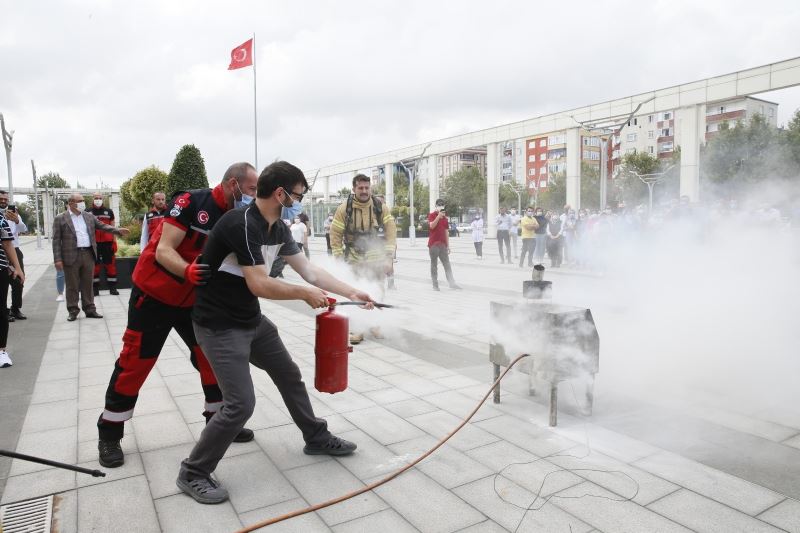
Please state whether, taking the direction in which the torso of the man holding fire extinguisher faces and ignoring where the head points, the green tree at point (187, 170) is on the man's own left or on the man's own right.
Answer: on the man's own left

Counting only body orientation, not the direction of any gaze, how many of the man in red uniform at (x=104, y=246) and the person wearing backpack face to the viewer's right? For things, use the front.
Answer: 0

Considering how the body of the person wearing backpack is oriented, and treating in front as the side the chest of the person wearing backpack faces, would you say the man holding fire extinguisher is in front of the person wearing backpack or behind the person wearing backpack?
in front

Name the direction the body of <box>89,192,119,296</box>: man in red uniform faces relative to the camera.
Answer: toward the camera

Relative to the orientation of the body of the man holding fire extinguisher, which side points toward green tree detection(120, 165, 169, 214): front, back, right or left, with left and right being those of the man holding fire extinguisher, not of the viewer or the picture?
left

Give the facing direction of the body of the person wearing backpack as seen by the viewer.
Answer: toward the camera

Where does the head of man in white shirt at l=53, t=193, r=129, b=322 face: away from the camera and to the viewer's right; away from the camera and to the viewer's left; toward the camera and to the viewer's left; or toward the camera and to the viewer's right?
toward the camera and to the viewer's right

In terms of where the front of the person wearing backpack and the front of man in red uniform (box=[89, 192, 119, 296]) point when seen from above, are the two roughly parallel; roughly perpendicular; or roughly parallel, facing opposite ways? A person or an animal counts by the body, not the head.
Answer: roughly parallel

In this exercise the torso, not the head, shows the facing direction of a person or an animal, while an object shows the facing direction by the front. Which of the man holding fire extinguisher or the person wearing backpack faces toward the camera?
the person wearing backpack

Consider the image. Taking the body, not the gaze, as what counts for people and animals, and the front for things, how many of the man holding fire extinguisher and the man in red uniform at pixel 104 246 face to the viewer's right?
1

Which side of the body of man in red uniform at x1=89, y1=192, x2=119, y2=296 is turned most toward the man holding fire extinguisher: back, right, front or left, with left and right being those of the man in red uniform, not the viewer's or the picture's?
front

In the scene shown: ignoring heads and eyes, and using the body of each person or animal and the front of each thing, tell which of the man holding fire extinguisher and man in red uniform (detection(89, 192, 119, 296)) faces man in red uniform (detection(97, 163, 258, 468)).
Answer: man in red uniform (detection(89, 192, 119, 296))

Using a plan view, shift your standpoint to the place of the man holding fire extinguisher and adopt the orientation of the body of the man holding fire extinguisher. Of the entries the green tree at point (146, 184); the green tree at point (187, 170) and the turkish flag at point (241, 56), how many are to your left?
3

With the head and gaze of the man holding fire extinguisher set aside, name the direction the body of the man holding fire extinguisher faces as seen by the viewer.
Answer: to the viewer's right
